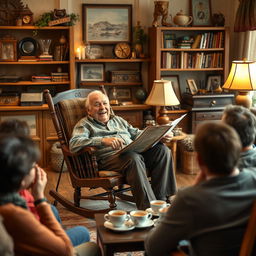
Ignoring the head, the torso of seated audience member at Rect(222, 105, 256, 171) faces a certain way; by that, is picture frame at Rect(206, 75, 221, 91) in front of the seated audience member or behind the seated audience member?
in front

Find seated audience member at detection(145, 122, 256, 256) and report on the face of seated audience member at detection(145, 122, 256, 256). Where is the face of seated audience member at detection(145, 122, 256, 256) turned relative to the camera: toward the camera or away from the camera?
away from the camera

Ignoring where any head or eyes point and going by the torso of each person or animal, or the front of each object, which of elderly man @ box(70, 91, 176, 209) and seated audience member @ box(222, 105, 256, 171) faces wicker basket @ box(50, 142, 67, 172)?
the seated audience member

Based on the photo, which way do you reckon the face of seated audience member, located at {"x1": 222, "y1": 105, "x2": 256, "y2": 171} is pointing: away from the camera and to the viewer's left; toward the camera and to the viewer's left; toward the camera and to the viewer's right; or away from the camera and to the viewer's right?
away from the camera and to the viewer's left

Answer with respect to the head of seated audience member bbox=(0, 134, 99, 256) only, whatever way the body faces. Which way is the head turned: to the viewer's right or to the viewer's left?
to the viewer's right

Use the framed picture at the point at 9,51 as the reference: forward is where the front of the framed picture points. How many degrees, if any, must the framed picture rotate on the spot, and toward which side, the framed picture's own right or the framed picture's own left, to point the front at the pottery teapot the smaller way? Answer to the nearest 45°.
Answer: approximately 90° to the framed picture's own left

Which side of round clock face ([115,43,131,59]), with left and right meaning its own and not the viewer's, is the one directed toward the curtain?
left

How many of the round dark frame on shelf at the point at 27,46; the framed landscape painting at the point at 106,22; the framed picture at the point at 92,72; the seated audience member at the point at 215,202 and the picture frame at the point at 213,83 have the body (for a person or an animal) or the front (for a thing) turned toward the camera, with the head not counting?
4

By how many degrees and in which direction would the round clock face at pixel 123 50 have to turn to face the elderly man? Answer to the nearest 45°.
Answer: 0° — it already faces them

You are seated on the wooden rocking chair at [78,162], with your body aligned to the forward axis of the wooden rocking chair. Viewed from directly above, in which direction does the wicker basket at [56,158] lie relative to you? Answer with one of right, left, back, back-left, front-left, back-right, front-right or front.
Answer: back-left

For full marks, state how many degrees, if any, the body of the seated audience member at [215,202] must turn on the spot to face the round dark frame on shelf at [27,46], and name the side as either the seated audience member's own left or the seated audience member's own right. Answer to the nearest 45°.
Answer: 0° — they already face it
